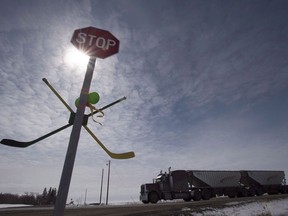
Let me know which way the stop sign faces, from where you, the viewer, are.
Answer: facing the viewer

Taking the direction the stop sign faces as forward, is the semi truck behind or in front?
behind
